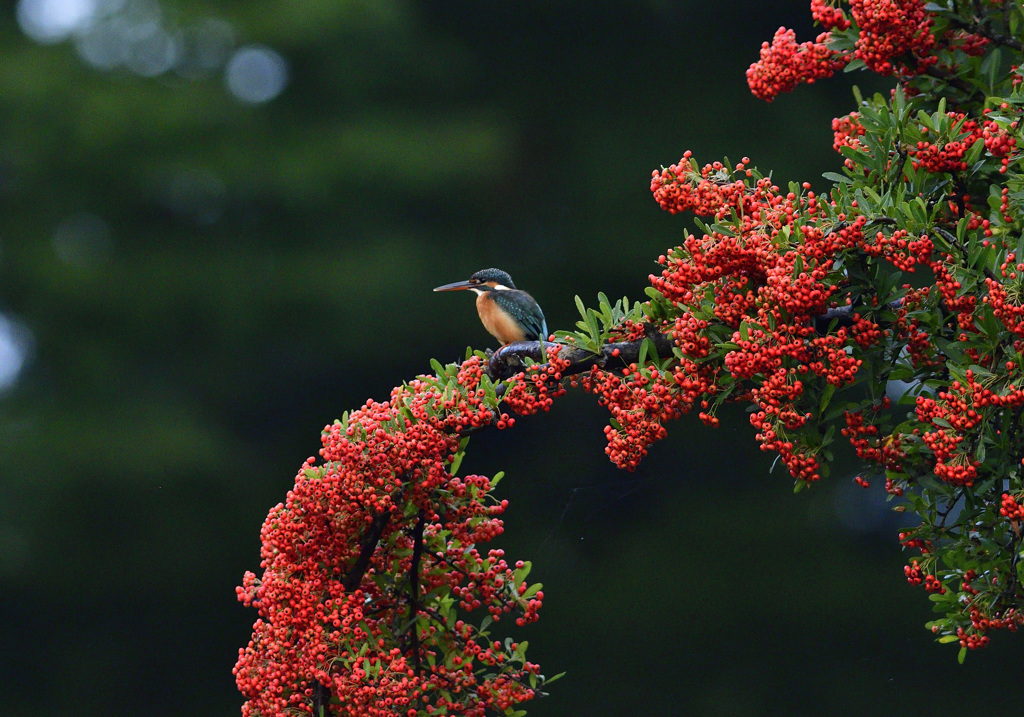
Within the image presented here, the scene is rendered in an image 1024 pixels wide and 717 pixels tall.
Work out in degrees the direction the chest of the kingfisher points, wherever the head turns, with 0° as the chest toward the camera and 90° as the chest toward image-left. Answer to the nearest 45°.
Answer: approximately 90°
